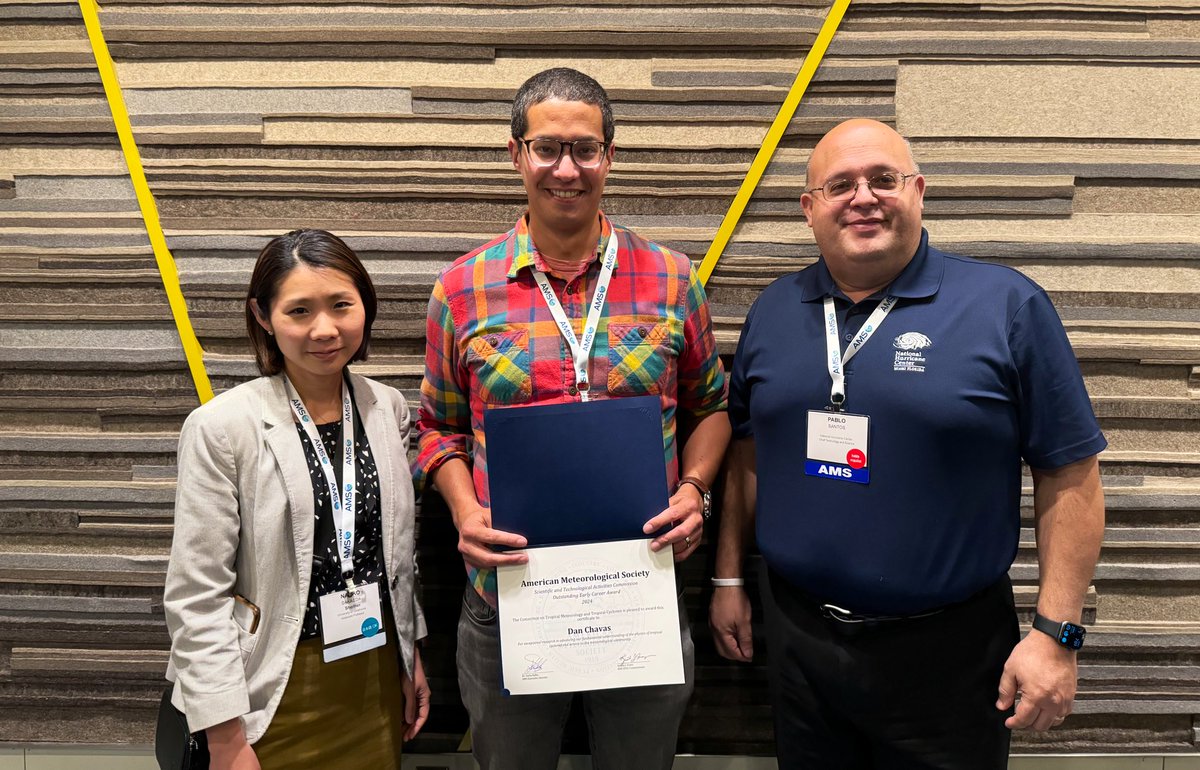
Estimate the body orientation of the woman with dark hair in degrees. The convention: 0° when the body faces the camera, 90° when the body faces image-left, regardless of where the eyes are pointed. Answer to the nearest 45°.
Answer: approximately 315°

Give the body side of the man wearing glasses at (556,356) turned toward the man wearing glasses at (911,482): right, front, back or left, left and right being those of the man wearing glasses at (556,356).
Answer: left

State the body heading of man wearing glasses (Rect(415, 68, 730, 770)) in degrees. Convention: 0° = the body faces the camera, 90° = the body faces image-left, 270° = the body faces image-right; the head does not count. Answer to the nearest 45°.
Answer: approximately 0°
